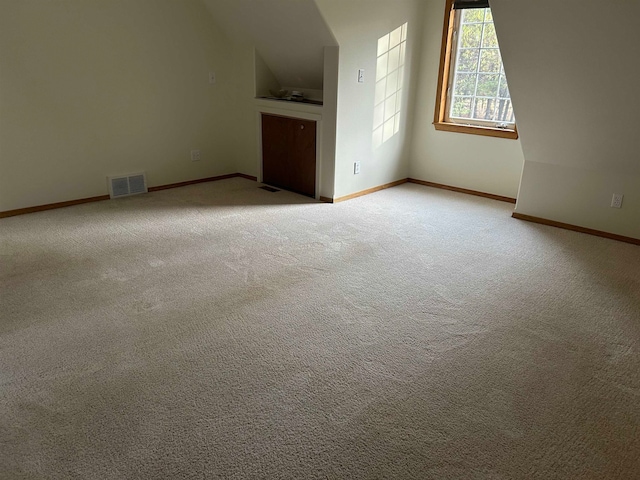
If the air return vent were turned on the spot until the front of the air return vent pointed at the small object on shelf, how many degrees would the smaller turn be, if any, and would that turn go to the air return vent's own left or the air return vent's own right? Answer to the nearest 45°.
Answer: approximately 90° to the air return vent's own left

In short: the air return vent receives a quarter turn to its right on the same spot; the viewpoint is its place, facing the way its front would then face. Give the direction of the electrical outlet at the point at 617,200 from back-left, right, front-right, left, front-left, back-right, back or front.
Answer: back-left

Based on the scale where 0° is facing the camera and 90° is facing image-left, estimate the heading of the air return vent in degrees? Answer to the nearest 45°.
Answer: approximately 0°

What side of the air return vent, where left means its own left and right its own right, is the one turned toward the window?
left
